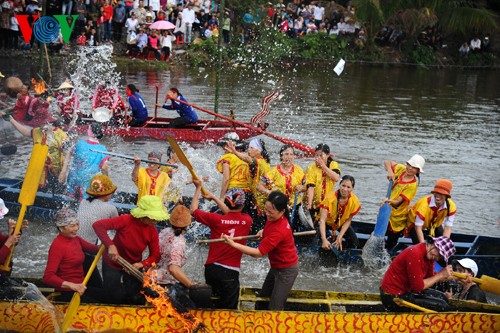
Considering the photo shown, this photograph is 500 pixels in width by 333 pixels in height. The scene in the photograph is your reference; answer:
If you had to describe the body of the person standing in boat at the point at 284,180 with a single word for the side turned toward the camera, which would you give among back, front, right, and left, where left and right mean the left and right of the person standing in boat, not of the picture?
front

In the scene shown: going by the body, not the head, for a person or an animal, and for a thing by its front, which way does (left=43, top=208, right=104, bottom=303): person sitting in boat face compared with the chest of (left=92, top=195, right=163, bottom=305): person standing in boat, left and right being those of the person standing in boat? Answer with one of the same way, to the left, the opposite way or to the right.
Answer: the same way

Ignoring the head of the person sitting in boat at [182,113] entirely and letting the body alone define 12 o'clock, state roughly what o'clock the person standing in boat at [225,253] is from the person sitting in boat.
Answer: The person standing in boat is roughly at 9 o'clock from the person sitting in boat.

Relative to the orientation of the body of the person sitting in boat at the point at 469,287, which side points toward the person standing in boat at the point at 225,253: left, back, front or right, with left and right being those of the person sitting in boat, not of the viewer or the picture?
front

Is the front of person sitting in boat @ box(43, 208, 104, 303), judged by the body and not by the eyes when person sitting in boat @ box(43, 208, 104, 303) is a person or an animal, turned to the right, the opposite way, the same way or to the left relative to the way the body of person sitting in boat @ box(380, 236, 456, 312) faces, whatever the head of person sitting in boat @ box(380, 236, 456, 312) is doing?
the same way

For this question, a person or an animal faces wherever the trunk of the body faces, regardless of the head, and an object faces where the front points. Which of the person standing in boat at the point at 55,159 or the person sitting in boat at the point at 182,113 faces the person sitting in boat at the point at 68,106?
the person sitting in boat at the point at 182,113

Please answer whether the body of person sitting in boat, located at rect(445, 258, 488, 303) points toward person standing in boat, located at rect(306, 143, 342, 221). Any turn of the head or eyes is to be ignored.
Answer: no

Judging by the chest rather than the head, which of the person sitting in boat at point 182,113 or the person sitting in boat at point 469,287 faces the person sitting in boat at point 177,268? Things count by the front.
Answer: the person sitting in boat at point 469,287

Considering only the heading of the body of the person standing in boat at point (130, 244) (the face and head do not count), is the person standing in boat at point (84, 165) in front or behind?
behind

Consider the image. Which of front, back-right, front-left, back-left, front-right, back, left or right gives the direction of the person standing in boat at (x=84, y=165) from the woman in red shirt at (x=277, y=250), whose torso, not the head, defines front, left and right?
front-right

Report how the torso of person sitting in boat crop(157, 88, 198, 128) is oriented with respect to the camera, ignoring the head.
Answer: to the viewer's left

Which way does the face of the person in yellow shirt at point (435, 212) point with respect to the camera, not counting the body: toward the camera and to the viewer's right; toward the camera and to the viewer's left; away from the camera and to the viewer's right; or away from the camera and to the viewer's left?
toward the camera and to the viewer's left
